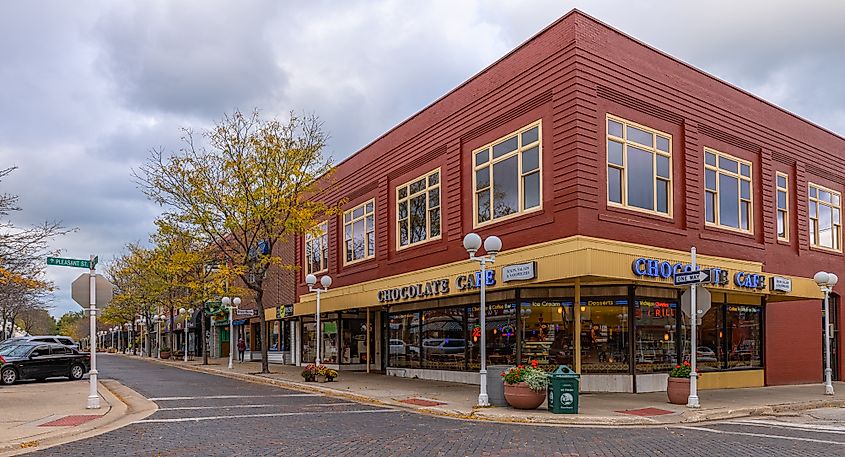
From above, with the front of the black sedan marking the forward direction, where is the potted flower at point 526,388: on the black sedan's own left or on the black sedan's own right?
on the black sedan's own left

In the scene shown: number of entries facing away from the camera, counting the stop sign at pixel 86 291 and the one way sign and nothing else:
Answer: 1

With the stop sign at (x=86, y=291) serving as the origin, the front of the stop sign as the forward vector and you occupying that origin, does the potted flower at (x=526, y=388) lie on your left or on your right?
on your right

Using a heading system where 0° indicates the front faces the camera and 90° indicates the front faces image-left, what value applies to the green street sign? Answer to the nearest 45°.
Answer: approximately 0°

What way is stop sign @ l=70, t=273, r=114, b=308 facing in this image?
away from the camera

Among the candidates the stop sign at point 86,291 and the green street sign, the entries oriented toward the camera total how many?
1

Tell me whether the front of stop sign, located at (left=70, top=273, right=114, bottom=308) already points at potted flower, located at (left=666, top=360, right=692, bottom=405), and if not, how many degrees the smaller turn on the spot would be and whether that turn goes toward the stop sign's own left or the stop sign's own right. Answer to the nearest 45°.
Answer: approximately 90° to the stop sign's own right
